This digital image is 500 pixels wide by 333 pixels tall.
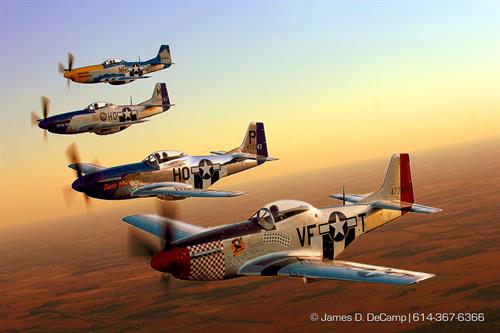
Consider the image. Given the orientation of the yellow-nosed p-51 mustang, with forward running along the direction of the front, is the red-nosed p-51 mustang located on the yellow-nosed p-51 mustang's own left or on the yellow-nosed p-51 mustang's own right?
on the yellow-nosed p-51 mustang's own left

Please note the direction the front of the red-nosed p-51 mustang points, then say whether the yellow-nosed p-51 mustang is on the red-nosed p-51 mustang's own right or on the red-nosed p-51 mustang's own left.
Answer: on the red-nosed p-51 mustang's own right

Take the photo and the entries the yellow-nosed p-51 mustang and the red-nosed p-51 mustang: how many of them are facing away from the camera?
0

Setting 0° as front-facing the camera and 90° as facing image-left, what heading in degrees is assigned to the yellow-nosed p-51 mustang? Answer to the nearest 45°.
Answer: approximately 45°
